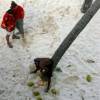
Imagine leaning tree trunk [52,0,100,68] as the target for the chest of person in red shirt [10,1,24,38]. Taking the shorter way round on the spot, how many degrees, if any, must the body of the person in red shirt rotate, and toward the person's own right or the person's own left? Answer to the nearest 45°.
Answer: approximately 135° to the person's own left

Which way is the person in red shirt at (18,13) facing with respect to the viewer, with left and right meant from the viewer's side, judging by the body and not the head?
facing to the left of the viewer

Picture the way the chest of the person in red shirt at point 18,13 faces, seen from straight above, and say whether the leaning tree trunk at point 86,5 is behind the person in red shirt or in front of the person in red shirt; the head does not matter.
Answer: behind
